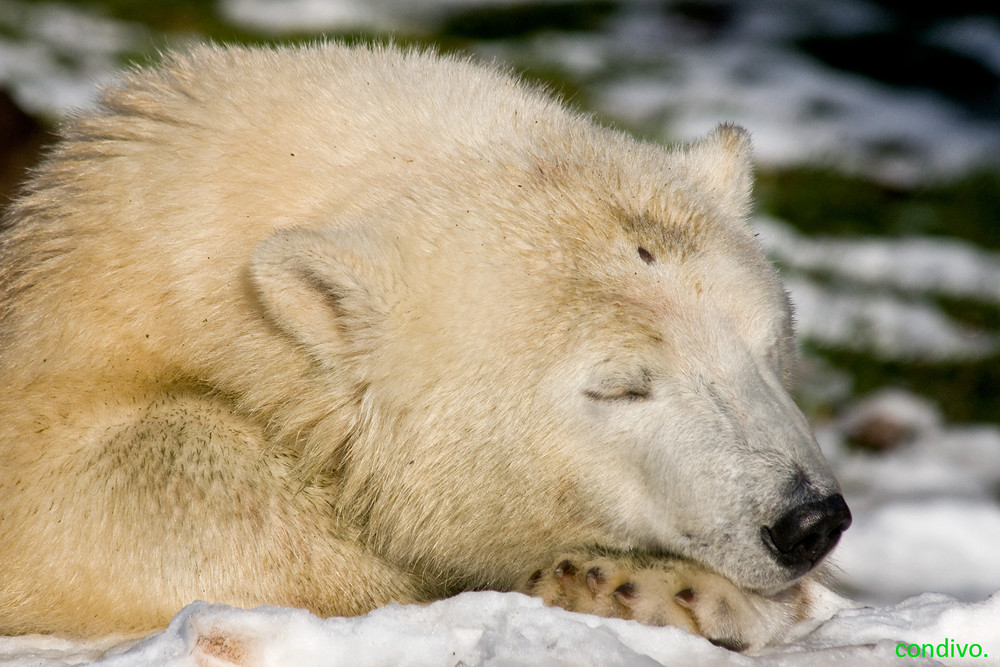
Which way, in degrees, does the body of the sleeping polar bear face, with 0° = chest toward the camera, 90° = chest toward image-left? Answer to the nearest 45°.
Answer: approximately 315°
